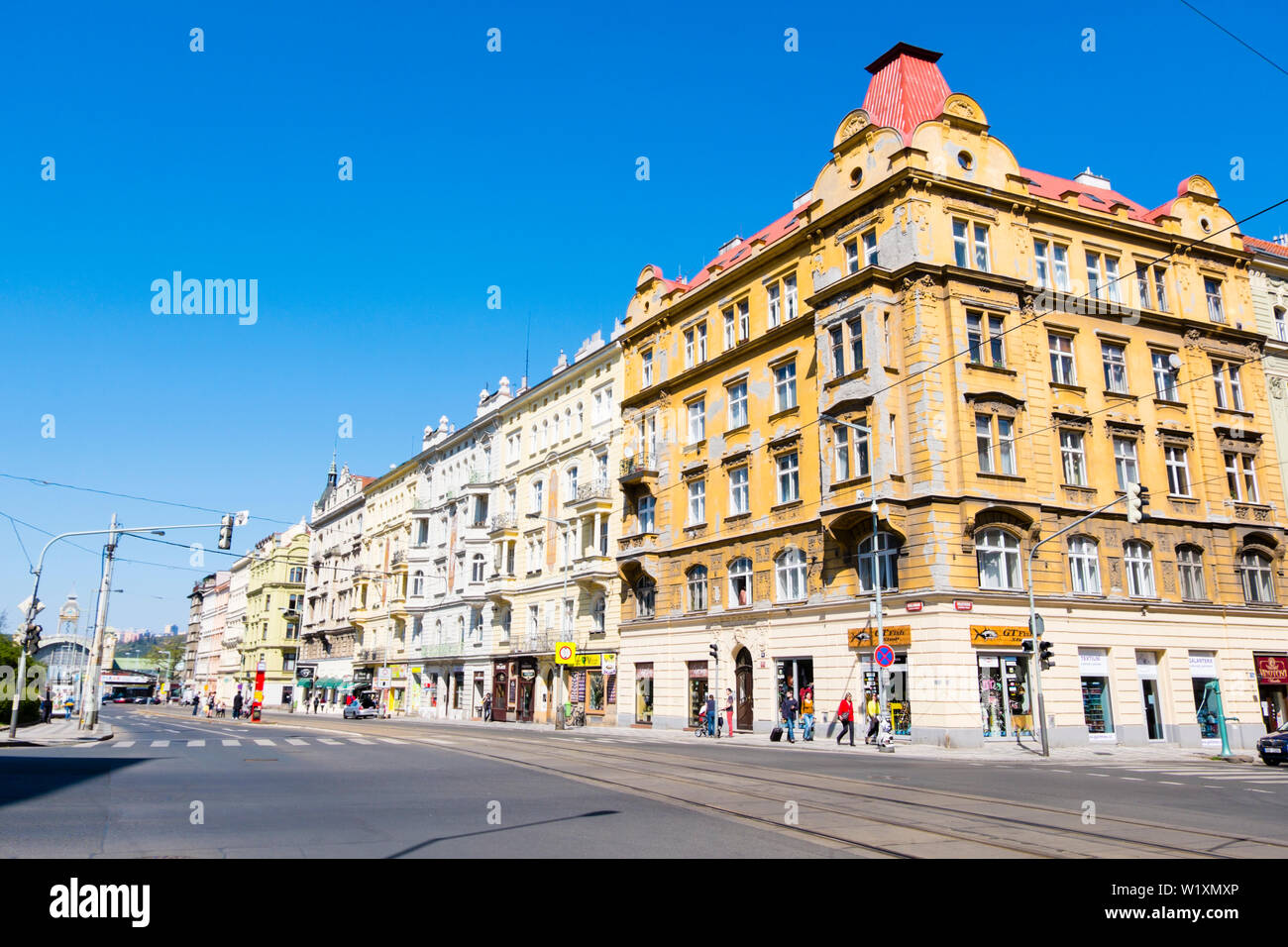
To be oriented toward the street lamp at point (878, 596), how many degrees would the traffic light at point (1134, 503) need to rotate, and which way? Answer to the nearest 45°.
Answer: approximately 180°

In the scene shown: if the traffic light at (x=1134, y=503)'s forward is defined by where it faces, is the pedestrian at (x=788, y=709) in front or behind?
behind

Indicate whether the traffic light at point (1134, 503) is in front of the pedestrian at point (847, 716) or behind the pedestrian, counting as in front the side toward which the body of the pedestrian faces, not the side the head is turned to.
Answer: in front
